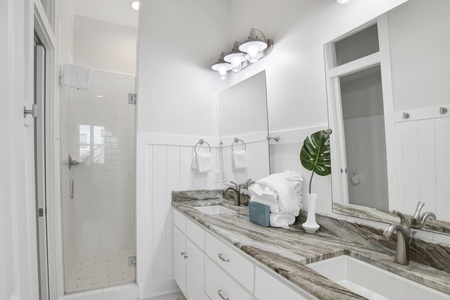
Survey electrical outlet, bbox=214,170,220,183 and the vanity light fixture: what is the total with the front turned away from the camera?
0

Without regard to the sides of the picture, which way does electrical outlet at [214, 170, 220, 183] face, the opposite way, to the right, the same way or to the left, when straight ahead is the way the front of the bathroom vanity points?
to the left

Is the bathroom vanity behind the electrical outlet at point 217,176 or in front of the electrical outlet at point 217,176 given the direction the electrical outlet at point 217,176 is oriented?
in front

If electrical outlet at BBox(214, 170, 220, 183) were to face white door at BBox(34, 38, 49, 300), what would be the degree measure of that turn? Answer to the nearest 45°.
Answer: approximately 45° to its right

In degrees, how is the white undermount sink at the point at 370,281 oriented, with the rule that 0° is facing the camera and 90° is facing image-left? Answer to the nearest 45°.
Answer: approximately 45°

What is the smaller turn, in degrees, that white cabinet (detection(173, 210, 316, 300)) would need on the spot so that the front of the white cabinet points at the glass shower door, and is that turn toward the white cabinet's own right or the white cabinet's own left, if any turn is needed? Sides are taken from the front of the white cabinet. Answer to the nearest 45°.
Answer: approximately 90° to the white cabinet's own right

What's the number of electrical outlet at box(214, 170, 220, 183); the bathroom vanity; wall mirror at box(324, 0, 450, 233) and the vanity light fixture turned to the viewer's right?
0

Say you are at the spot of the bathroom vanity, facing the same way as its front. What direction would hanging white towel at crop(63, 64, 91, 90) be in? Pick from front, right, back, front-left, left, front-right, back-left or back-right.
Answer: front-right

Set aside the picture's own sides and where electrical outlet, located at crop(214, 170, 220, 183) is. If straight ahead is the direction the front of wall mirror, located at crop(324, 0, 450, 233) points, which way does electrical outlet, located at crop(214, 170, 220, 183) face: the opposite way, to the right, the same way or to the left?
to the left

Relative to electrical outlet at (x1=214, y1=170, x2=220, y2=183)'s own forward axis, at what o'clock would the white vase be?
The white vase is roughly at 11 o'clock from the electrical outlet.

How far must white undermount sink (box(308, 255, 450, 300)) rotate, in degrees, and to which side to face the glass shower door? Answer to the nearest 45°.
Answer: approximately 45° to its right

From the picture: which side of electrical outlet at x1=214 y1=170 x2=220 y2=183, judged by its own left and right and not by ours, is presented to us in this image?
front

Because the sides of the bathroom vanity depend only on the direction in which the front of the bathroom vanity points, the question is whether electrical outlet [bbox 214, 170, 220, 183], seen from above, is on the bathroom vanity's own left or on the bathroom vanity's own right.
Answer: on the bathroom vanity's own right

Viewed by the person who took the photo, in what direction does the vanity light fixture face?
facing the viewer and to the left of the viewer

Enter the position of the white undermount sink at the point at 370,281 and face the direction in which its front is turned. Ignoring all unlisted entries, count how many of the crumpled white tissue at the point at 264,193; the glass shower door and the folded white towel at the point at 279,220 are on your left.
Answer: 0

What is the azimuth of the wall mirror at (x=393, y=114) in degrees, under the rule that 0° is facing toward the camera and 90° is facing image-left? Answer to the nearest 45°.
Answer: approximately 45°

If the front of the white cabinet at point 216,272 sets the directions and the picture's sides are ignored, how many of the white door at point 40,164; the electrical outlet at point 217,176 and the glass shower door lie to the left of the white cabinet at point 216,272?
0

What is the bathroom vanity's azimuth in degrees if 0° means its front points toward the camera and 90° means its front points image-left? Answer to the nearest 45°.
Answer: approximately 45°

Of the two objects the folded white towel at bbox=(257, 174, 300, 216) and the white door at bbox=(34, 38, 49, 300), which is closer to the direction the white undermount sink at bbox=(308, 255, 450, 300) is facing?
the white door
